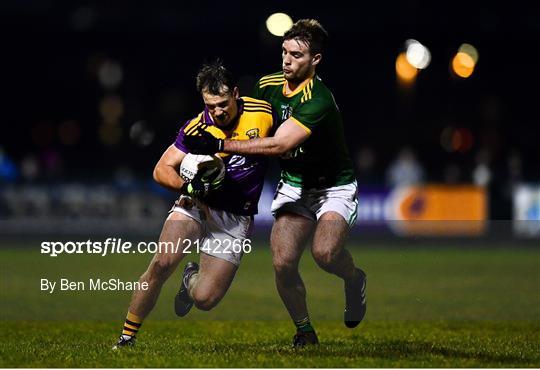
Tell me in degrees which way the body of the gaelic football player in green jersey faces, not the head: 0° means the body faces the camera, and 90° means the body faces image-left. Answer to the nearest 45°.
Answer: approximately 45°
